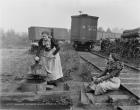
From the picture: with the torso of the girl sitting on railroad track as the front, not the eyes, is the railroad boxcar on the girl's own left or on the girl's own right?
on the girl's own right

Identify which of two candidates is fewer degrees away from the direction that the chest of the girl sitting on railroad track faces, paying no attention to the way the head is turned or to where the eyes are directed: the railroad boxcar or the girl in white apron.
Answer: the girl in white apron

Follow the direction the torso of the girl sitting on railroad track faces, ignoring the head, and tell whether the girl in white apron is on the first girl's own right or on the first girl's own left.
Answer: on the first girl's own right

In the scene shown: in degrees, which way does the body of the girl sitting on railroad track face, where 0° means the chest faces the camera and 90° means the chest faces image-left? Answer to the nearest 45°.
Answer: approximately 45°
